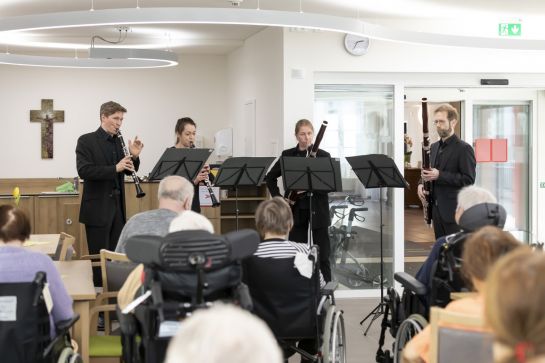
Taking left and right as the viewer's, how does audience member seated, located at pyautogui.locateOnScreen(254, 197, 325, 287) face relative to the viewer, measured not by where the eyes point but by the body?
facing away from the viewer

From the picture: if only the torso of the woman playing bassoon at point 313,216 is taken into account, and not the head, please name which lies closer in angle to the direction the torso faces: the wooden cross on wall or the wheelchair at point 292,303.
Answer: the wheelchair

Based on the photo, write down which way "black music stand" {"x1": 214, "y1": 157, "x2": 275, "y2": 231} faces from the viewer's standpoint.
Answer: facing away from the viewer and to the left of the viewer

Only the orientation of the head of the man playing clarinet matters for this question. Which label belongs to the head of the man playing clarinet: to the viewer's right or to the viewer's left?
to the viewer's right

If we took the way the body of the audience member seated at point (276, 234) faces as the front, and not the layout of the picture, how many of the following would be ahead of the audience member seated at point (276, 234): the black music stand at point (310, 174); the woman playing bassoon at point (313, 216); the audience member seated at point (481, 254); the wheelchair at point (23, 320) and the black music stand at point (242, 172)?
3

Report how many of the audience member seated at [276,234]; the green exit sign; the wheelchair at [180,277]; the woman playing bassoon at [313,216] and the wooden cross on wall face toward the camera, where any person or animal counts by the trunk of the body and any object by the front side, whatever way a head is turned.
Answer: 3

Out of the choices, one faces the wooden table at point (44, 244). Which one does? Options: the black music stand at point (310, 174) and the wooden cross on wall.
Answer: the wooden cross on wall

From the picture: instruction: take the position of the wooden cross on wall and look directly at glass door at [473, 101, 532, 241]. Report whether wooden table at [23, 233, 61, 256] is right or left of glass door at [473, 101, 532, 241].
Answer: right

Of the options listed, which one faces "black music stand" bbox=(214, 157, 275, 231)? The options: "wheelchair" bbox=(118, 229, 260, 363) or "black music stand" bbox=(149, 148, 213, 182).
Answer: the wheelchair

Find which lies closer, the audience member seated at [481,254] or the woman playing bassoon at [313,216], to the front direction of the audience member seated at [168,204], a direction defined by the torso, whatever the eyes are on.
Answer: the woman playing bassoon

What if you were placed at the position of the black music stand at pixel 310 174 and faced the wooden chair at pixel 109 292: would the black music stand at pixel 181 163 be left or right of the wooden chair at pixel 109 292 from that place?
right

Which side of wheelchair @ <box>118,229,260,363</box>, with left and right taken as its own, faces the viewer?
back

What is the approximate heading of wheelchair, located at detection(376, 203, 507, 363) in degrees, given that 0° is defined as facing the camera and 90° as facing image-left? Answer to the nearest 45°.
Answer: approximately 135°
